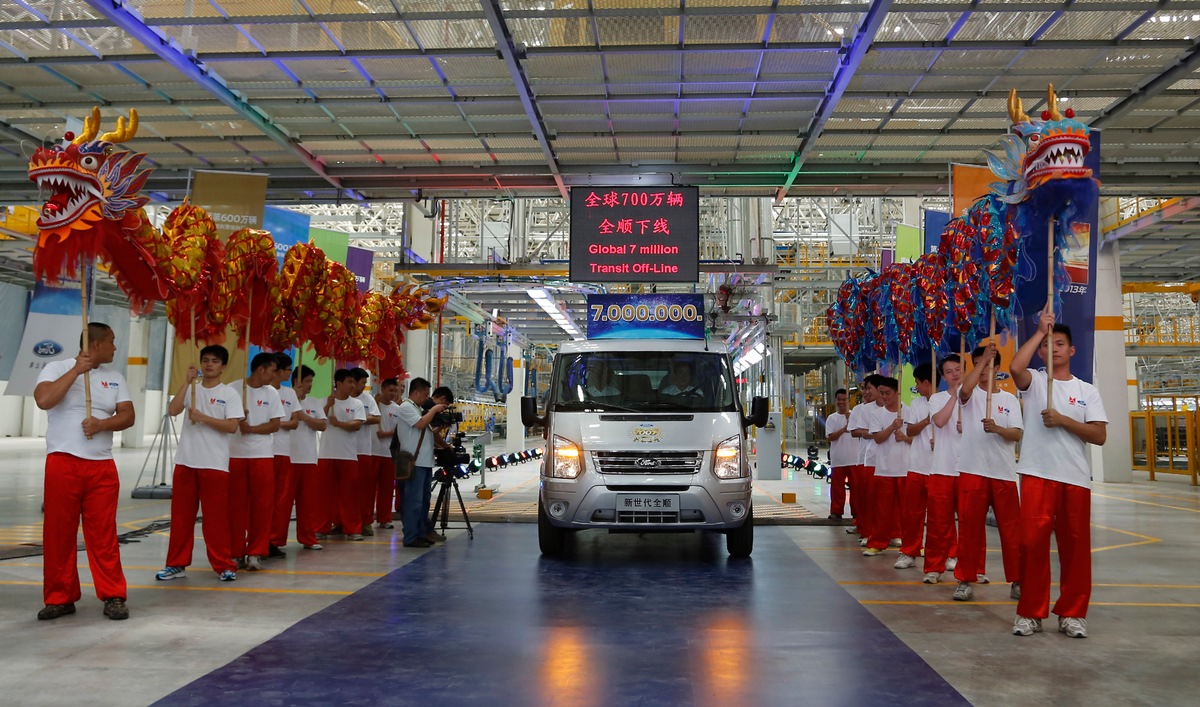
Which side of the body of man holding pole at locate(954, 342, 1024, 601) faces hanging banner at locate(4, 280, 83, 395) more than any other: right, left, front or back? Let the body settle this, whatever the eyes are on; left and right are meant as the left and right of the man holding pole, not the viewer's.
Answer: right

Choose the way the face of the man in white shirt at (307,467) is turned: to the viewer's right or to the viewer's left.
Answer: to the viewer's right

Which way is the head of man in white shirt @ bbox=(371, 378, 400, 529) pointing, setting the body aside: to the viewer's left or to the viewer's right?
to the viewer's right

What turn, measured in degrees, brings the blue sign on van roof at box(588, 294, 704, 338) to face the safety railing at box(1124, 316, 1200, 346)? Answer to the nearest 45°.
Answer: approximately 135° to its left

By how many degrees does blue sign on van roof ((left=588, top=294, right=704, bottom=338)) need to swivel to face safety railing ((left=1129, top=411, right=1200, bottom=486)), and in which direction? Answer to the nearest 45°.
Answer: approximately 135° to its left

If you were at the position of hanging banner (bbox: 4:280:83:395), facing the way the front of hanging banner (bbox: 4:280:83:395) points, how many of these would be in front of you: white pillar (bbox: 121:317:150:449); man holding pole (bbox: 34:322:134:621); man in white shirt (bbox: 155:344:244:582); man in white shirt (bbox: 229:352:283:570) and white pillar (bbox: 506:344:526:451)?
3

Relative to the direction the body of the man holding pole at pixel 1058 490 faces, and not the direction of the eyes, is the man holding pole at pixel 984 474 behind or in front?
behind

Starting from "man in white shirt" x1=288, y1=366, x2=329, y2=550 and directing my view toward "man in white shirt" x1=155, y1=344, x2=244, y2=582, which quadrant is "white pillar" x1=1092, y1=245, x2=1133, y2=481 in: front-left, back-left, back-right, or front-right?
back-left

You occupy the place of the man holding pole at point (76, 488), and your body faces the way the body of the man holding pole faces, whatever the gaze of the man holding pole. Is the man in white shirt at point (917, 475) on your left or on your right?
on your left

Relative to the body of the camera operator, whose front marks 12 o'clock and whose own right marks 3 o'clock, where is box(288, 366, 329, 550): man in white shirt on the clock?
The man in white shirt is roughly at 6 o'clock from the camera operator.
